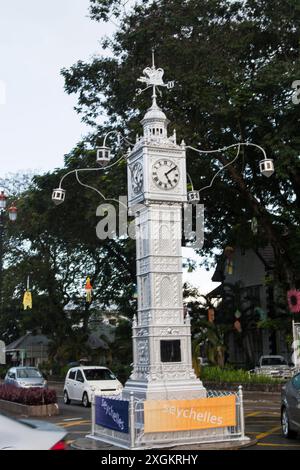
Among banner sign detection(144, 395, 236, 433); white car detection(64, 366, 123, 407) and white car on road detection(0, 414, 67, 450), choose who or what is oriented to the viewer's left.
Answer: the white car on road

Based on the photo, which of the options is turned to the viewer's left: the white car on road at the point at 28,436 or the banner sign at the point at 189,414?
the white car on road

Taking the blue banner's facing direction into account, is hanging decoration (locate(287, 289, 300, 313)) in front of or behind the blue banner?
behind

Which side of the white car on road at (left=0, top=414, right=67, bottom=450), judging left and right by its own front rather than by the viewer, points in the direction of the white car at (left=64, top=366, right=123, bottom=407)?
right

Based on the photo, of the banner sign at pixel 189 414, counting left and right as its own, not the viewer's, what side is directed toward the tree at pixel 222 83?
back

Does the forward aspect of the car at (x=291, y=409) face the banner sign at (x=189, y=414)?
yes

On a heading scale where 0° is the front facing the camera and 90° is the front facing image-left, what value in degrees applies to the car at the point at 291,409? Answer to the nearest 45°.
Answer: approximately 45°

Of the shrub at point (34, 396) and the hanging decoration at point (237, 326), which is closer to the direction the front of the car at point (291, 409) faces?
the shrub

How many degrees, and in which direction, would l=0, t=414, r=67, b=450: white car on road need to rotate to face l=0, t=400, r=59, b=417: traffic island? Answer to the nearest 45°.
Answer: approximately 90° to its right
